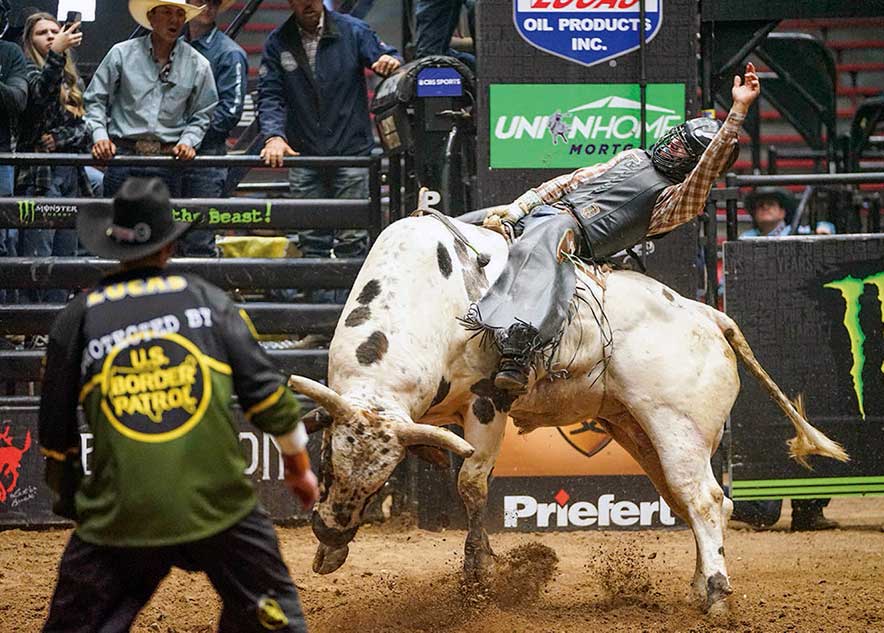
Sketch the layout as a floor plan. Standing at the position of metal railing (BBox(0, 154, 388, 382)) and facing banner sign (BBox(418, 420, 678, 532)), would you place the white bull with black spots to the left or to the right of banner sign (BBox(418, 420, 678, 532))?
right

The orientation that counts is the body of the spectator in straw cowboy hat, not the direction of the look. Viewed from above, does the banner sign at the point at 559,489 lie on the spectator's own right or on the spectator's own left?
on the spectator's own left

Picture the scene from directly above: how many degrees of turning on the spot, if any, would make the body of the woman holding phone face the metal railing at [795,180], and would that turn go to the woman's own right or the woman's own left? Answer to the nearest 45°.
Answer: approximately 45° to the woman's own left

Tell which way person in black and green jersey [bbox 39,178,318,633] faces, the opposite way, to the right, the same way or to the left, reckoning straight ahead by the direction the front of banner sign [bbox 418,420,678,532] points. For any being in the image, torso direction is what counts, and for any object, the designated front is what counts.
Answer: the opposite way

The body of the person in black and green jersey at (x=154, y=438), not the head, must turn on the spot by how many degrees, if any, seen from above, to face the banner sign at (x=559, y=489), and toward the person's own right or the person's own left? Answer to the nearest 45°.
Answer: approximately 45° to the person's own right

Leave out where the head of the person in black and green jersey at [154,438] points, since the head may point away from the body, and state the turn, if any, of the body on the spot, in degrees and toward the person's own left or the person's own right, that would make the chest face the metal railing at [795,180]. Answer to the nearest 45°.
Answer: approximately 45° to the person's own right

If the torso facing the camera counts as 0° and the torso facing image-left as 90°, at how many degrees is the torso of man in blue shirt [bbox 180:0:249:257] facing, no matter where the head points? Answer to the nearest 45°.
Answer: approximately 45°

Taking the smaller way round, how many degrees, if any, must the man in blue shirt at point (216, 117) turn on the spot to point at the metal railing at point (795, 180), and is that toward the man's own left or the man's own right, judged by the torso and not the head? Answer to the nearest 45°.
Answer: approximately 135° to the man's own left

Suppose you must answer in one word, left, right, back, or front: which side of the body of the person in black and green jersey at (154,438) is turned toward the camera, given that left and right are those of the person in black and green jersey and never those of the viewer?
back

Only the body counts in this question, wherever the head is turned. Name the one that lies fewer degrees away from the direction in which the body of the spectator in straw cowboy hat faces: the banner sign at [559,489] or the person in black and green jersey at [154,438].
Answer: the person in black and green jersey

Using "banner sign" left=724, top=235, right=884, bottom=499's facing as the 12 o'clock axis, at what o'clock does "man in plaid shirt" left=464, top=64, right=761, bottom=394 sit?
The man in plaid shirt is roughly at 1 o'clock from the banner sign.

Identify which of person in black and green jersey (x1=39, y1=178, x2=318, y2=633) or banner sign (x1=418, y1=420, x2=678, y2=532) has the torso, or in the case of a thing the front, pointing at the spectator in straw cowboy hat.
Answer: the person in black and green jersey

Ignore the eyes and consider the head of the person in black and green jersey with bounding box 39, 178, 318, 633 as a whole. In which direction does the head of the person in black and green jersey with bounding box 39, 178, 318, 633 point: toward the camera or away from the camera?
away from the camera
